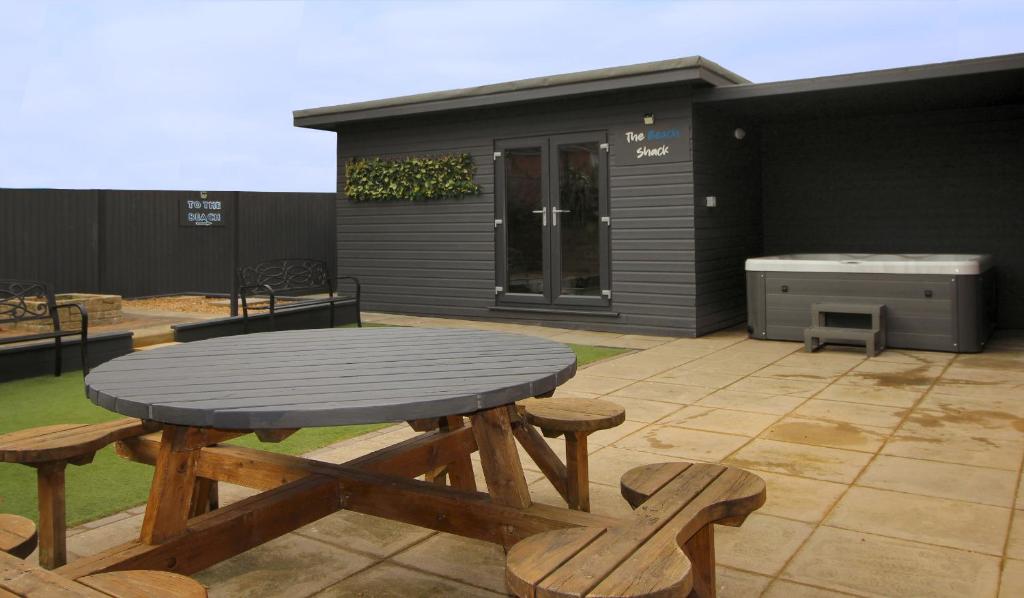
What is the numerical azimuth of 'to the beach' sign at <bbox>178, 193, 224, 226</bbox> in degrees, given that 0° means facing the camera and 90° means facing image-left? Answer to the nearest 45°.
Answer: approximately 0°

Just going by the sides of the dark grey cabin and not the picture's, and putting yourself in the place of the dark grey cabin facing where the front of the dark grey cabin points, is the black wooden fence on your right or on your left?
on your right

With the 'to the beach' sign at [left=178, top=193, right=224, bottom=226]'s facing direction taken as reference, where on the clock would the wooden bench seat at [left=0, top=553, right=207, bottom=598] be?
The wooden bench seat is roughly at 12 o'clock from the 'to the beach' sign.

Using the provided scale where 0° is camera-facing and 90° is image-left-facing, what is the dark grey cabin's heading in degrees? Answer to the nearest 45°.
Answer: approximately 45°

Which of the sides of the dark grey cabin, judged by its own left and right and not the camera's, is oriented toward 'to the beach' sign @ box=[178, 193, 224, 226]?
right

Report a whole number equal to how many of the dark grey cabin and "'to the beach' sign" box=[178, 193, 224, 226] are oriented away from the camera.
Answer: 0

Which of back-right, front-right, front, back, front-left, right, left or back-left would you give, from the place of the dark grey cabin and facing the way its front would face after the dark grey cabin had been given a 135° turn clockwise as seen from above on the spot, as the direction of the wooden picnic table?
back

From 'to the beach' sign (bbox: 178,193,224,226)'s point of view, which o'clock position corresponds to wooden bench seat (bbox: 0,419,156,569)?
The wooden bench seat is roughly at 12 o'clock from the 'to the beach' sign.

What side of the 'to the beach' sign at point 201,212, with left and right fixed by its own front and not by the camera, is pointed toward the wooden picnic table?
front
